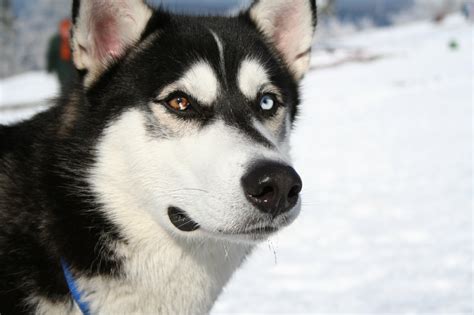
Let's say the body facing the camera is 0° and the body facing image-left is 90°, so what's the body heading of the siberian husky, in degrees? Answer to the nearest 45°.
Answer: approximately 315°

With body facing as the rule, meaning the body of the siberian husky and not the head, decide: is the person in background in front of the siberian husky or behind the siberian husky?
behind
